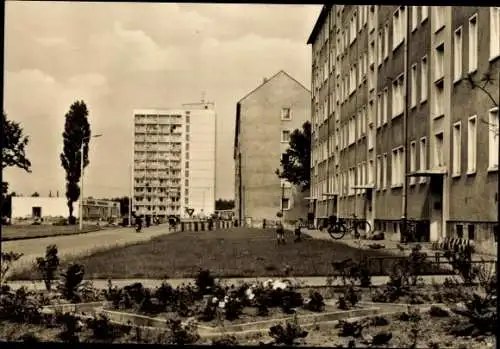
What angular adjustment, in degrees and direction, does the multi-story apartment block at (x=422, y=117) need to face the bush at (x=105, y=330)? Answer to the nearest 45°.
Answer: approximately 45° to its left

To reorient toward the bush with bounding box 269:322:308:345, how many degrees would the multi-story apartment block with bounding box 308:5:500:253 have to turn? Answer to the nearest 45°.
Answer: approximately 45° to its left

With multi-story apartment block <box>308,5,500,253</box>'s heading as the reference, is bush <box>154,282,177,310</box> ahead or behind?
ahead

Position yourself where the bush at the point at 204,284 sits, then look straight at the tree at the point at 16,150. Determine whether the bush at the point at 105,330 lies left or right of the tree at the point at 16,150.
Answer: left

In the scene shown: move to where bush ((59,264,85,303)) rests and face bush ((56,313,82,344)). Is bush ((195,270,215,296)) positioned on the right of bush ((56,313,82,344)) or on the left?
left

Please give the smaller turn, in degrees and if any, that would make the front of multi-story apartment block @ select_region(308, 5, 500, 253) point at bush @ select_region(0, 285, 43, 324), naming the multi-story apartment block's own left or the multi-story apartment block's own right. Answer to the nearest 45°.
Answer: approximately 45° to the multi-story apartment block's own left

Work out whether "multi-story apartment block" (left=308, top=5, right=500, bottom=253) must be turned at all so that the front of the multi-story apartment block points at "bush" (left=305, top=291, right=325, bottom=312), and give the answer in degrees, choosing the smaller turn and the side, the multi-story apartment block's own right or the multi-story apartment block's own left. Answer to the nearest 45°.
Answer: approximately 45° to the multi-story apartment block's own left

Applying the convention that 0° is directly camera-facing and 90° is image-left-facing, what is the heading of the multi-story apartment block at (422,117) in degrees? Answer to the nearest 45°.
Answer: approximately 45°

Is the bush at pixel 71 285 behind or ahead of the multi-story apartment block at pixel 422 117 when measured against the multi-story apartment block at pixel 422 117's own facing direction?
ahead

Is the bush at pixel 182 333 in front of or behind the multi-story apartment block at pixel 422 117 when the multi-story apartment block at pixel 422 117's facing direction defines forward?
in front

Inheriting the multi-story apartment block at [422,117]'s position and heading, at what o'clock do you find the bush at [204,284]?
The bush is roughly at 11 o'clock from the multi-story apartment block.

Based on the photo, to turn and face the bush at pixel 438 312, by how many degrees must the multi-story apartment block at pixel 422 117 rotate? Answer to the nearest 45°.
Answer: approximately 45° to its left
